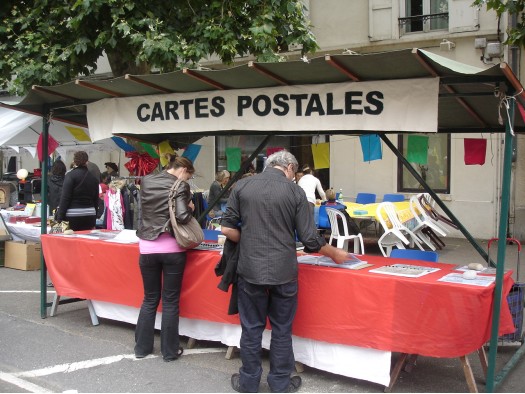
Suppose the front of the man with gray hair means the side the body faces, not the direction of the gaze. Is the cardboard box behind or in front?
in front

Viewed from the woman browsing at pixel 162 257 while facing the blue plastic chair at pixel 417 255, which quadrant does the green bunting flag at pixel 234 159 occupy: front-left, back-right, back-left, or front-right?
front-left

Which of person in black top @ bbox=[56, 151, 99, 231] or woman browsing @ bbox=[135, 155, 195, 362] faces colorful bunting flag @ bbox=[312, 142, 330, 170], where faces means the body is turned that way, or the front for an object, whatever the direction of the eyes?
the woman browsing

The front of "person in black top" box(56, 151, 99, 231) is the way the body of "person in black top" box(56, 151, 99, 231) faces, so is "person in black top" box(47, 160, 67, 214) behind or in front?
in front

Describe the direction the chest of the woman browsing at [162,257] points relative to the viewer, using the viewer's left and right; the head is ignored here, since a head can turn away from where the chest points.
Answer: facing away from the viewer and to the right of the viewer

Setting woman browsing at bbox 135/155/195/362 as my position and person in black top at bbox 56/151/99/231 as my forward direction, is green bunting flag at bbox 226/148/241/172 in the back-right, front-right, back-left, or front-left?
front-right

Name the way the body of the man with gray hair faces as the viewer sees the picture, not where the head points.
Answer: away from the camera

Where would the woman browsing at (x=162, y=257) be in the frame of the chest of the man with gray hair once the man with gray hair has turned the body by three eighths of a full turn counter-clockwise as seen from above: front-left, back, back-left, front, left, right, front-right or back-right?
right

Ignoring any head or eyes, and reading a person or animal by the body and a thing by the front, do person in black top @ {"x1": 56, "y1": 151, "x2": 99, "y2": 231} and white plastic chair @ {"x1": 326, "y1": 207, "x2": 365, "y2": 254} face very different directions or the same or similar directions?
very different directions

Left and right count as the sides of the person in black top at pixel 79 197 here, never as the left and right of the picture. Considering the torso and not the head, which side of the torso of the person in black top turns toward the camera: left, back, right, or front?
back

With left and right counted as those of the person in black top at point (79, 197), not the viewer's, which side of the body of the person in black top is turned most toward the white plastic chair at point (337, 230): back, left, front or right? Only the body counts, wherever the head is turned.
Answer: right
